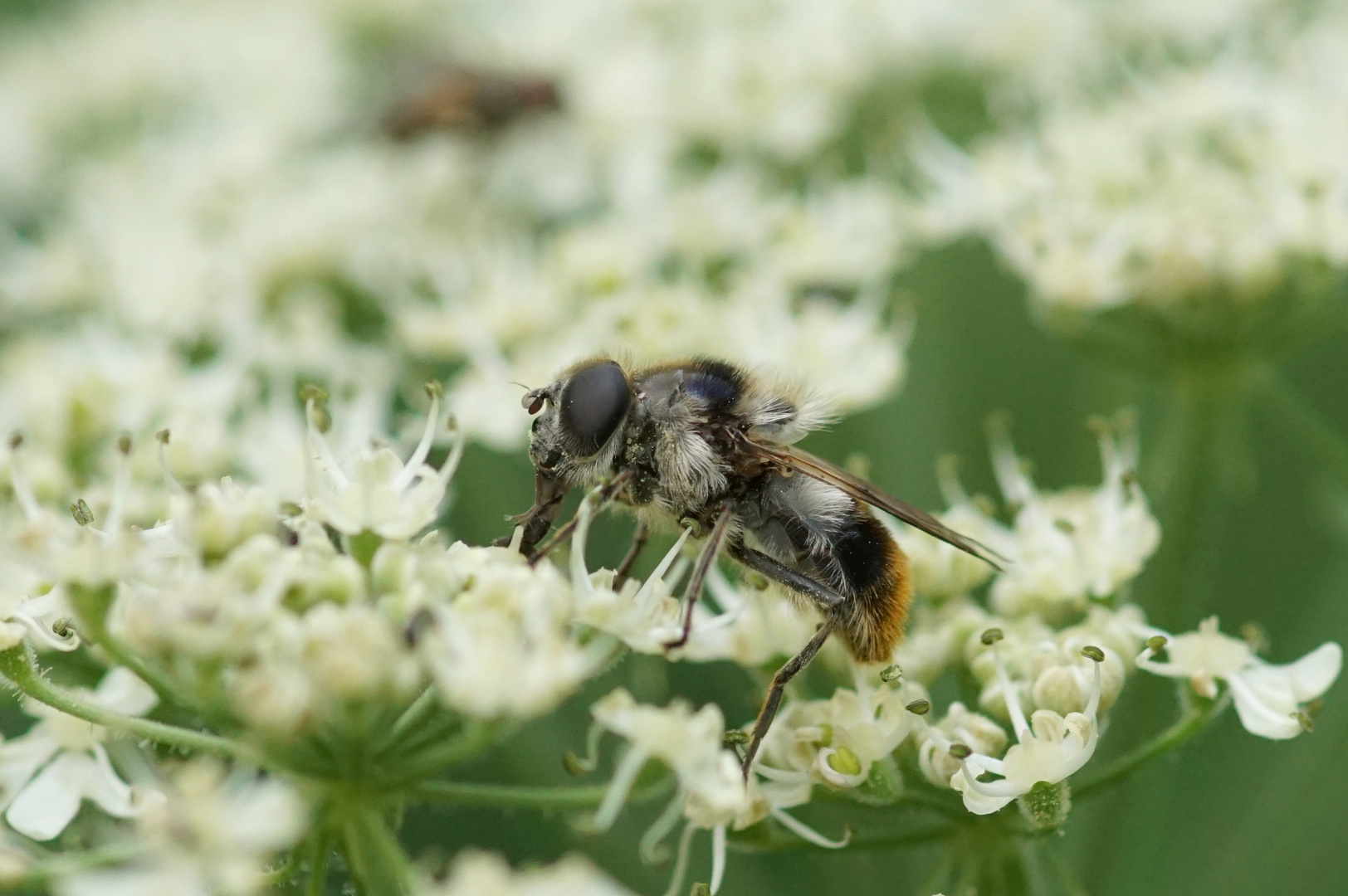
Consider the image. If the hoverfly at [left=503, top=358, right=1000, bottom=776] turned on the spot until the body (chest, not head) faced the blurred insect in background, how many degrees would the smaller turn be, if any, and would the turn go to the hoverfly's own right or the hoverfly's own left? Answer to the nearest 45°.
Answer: approximately 90° to the hoverfly's own right

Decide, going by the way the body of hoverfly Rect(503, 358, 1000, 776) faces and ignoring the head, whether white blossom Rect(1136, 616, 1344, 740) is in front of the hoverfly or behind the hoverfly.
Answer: behind

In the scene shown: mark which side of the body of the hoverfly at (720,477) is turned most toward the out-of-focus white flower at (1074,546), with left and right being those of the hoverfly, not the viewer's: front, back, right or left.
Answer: back

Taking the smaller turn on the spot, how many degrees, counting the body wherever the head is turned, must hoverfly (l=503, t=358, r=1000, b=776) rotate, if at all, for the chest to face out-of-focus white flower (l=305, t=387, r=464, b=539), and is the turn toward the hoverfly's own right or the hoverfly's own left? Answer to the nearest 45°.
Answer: approximately 45° to the hoverfly's own left

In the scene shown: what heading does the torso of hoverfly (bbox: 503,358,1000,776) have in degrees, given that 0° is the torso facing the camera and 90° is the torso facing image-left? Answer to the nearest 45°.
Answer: approximately 90°

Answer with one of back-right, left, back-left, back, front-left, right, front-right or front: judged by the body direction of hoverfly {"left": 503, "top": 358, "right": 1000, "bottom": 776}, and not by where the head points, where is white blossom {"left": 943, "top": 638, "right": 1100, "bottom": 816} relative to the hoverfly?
back-left

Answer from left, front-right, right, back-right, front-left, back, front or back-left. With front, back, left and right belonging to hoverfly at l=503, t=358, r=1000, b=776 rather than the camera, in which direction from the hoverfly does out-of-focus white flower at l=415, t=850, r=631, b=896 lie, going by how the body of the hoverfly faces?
left
